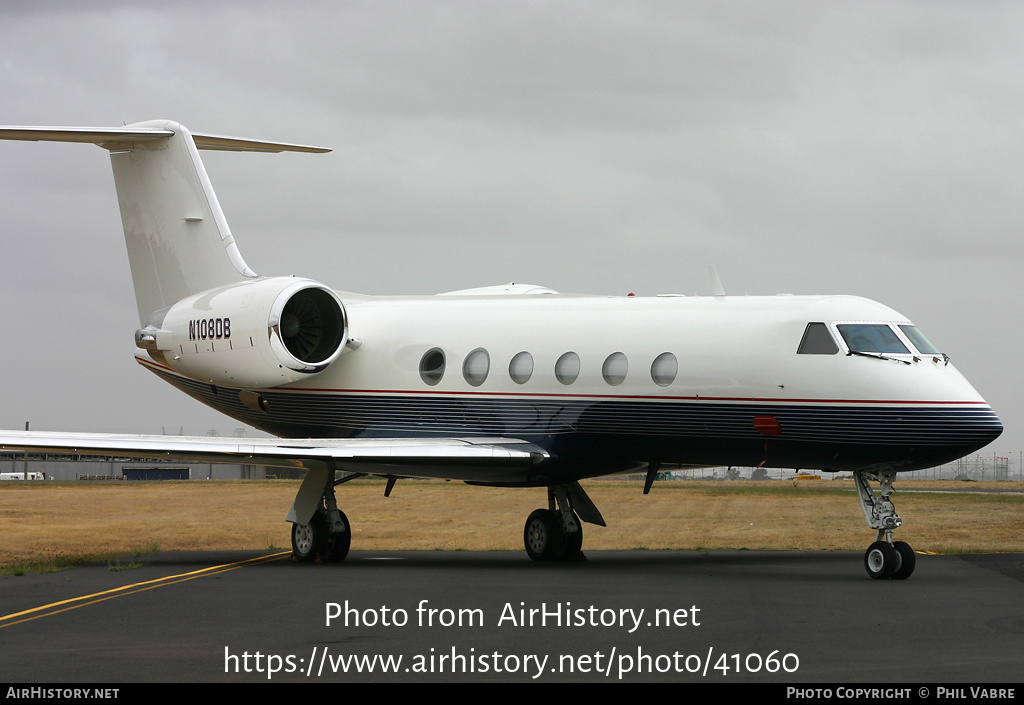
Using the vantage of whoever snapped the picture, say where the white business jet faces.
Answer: facing the viewer and to the right of the viewer
